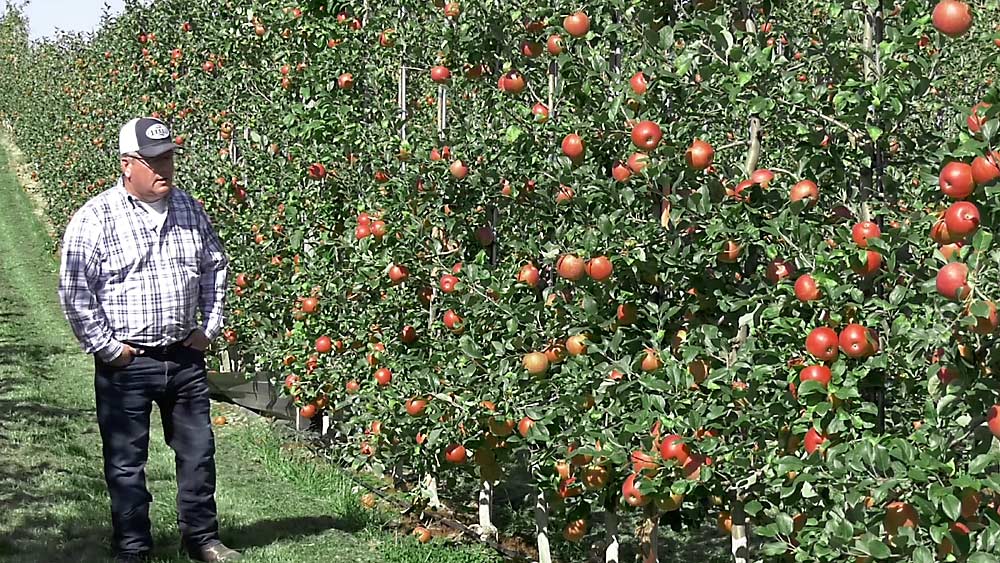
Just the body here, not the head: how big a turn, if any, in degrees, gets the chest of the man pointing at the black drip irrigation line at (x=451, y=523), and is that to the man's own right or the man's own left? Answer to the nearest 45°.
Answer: approximately 90° to the man's own left

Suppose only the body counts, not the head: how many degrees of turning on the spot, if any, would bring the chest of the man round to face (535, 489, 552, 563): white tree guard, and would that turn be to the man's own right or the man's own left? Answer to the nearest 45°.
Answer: approximately 45° to the man's own left

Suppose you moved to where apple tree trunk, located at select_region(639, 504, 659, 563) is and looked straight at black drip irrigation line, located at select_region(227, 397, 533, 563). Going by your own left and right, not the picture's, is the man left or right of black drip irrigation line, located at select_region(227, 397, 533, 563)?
left

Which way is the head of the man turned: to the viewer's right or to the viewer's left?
to the viewer's right

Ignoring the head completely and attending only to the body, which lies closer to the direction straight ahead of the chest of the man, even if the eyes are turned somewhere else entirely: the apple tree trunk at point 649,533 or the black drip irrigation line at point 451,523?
the apple tree trunk

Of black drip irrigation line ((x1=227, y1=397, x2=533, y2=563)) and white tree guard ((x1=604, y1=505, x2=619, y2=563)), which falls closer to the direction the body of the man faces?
the white tree guard

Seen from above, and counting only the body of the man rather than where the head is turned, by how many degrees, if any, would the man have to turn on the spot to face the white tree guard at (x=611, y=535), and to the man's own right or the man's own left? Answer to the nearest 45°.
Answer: approximately 45° to the man's own left

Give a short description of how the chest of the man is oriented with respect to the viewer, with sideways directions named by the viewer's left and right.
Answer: facing the viewer and to the right of the viewer
